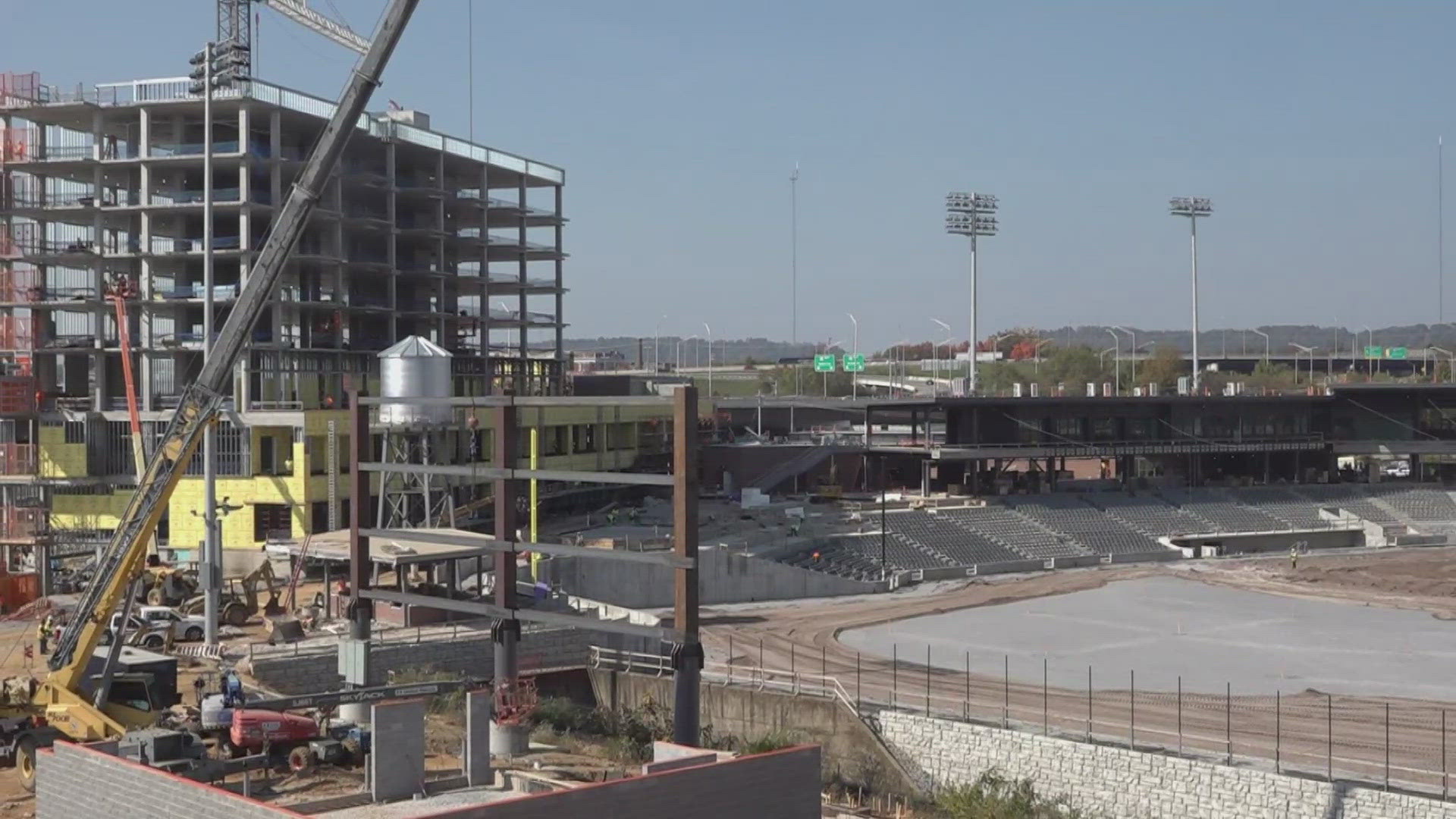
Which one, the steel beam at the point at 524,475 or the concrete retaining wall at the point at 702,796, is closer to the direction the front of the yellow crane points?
the steel beam

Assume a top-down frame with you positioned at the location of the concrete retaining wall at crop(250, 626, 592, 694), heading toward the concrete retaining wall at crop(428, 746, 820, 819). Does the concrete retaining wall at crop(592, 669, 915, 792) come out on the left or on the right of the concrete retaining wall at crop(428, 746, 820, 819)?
left

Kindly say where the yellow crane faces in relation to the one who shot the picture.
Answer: facing to the right of the viewer

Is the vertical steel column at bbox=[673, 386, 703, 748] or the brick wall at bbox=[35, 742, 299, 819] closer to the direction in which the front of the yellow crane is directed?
the vertical steel column

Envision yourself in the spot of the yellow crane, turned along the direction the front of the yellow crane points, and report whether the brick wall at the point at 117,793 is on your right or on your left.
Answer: on your right

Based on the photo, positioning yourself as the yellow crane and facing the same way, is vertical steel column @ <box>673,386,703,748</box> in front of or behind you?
in front

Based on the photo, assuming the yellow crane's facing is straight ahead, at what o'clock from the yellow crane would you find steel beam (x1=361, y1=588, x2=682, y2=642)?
The steel beam is roughly at 1 o'clock from the yellow crane.

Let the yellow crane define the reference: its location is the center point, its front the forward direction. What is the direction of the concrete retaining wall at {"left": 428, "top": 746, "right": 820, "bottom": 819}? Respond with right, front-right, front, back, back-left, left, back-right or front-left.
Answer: front-right

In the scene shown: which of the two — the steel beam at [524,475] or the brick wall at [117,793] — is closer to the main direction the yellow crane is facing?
the steel beam
